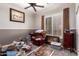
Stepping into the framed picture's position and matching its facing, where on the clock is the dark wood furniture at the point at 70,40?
The dark wood furniture is roughly at 11 o'clock from the framed picture.
